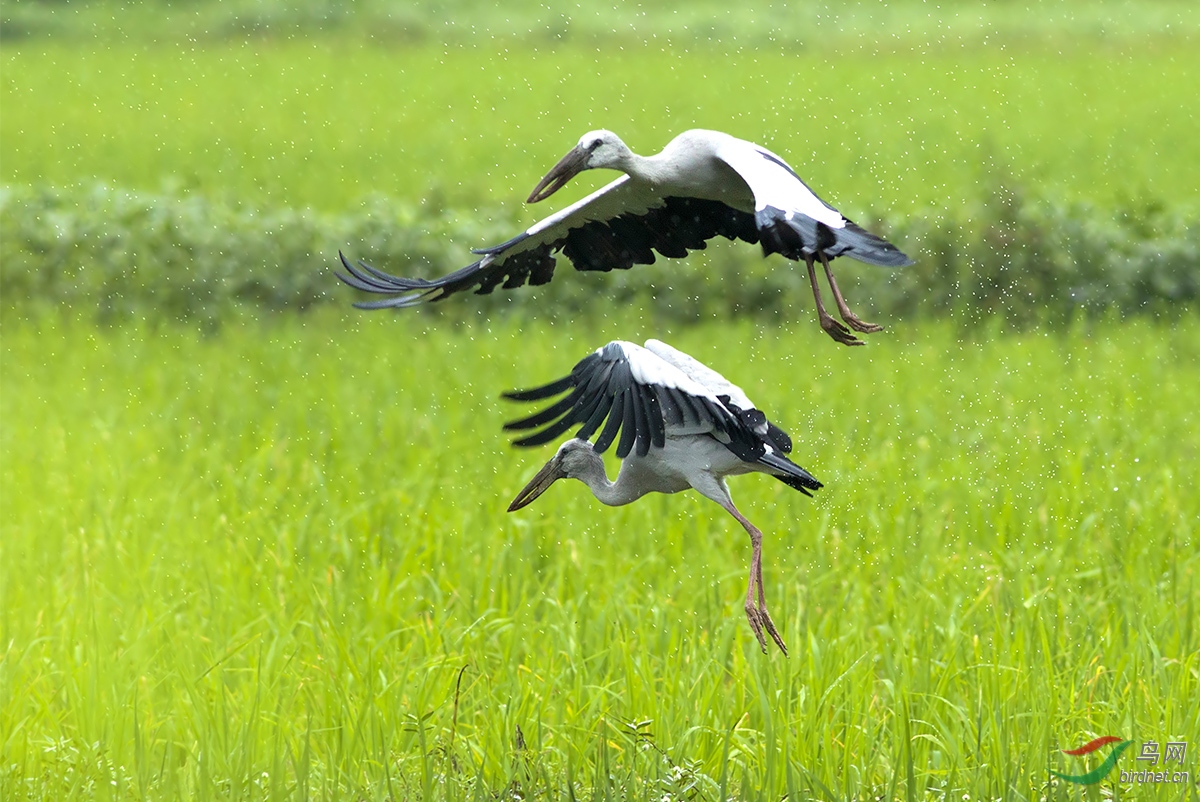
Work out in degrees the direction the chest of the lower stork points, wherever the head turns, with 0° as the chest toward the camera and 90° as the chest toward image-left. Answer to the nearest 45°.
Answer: approximately 90°
